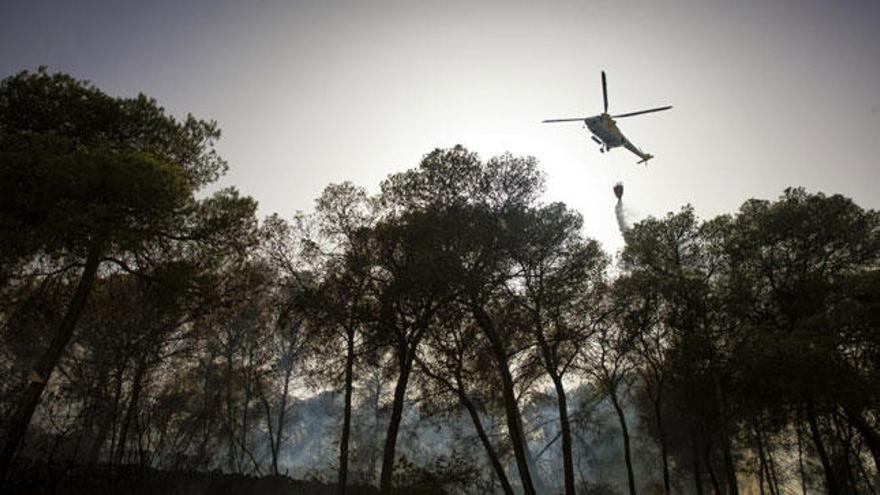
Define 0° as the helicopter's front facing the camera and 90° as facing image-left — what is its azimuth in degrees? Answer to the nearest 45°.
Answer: approximately 45°

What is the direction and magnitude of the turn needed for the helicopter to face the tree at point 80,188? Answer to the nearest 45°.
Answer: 0° — it already faces it
